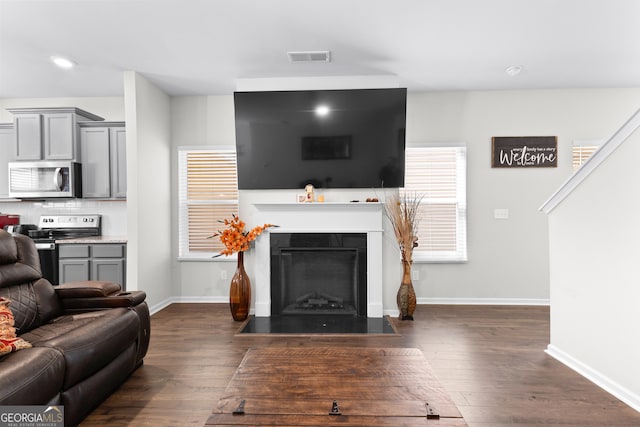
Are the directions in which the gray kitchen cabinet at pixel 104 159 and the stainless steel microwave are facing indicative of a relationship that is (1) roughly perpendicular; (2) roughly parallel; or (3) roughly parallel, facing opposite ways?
roughly parallel

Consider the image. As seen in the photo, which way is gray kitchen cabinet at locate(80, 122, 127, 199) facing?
toward the camera

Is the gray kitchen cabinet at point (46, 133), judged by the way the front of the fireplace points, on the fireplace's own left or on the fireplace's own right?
on the fireplace's own right

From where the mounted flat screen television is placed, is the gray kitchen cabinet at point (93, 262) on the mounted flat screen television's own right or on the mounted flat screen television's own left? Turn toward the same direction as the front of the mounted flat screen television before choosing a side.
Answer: on the mounted flat screen television's own right

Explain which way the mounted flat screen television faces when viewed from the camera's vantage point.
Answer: facing the viewer

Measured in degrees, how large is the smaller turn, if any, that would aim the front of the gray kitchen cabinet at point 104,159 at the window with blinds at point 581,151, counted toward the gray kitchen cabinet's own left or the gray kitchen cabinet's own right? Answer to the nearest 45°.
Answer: approximately 45° to the gray kitchen cabinet's own left

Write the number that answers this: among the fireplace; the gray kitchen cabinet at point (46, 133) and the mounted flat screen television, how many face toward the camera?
3

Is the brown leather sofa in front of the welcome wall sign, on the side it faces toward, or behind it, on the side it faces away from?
in front

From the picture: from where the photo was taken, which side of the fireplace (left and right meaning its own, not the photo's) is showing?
front

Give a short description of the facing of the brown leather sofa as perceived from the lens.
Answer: facing the viewer and to the right of the viewer

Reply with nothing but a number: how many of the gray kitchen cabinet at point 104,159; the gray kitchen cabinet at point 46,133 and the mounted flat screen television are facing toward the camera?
3
